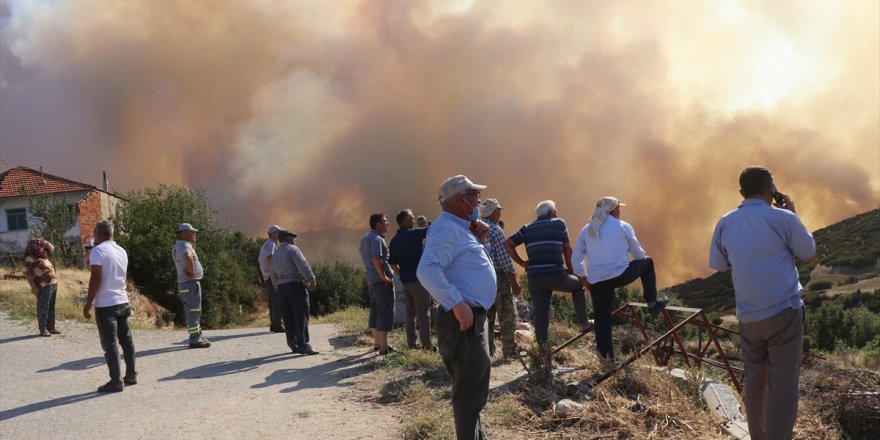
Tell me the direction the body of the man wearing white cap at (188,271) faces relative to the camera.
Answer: to the viewer's right

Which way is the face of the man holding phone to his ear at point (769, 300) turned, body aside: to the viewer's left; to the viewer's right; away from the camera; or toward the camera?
away from the camera

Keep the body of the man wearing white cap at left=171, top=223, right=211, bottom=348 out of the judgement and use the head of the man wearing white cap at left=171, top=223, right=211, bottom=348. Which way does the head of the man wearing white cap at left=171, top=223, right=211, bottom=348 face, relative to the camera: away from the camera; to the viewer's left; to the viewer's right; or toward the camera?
to the viewer's right

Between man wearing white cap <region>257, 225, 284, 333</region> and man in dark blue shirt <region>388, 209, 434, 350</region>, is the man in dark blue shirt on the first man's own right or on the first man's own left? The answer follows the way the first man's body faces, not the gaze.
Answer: on the first man's own right

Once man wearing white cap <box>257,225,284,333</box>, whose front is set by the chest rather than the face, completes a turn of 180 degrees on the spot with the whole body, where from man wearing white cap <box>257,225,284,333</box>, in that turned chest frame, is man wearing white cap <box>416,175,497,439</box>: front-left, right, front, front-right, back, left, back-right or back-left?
front-left

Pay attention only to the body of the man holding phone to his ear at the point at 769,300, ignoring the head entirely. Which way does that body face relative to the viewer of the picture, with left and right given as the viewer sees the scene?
facing away from the viewer

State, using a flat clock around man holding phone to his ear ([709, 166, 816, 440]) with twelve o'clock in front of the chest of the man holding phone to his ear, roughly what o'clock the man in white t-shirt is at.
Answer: The man in white t-shirt is roughly at 9 o'clock from the man holding phone to his ear.

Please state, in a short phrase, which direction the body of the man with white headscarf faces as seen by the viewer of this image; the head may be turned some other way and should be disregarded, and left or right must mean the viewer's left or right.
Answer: facing away from the viewer and to the right of the viewer

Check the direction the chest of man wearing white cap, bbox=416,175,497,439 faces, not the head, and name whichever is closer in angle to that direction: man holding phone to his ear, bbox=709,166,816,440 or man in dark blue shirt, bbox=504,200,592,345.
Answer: the man holding phone to his ear

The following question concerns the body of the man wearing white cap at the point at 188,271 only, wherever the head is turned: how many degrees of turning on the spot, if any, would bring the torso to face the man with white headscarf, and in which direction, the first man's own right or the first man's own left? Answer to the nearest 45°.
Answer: approximately 45° to the first man's own right
